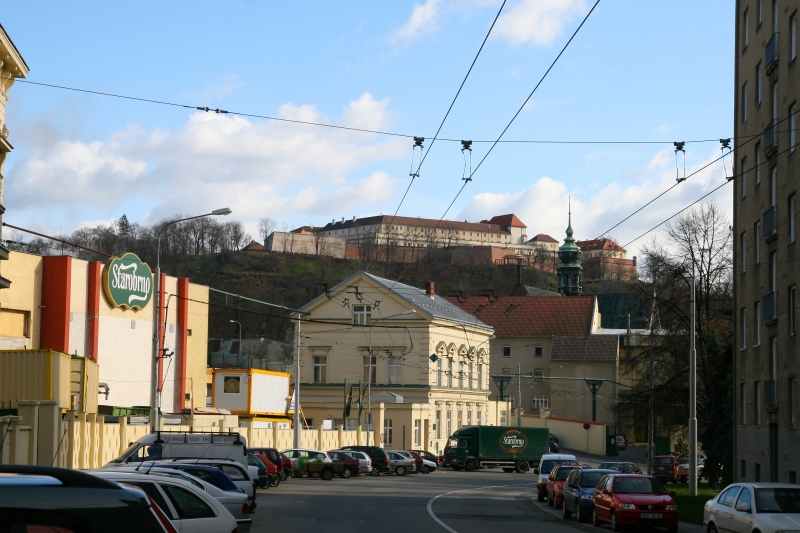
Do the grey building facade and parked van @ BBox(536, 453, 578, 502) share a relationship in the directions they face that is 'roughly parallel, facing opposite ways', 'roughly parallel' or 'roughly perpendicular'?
roughly perpendicular

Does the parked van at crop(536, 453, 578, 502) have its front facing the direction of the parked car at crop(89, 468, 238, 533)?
yes

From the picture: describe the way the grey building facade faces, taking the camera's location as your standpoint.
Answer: facing to the left of the viewer

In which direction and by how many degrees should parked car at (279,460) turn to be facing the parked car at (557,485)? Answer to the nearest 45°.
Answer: approximately 180°

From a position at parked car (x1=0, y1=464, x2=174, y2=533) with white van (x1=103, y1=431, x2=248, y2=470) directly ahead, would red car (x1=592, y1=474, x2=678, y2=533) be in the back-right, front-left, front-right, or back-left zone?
front-right

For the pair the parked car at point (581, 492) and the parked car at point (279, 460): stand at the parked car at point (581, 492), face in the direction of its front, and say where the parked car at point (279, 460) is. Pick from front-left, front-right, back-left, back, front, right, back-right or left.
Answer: back

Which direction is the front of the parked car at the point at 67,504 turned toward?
to the viewer's left

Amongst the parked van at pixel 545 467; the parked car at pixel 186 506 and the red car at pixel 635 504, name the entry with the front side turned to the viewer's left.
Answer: the parked car at pixel 186 506

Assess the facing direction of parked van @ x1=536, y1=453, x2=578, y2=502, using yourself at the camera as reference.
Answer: facing the viewer

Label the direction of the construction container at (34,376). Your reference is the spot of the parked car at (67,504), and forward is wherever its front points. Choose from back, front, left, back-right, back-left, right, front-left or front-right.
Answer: right
